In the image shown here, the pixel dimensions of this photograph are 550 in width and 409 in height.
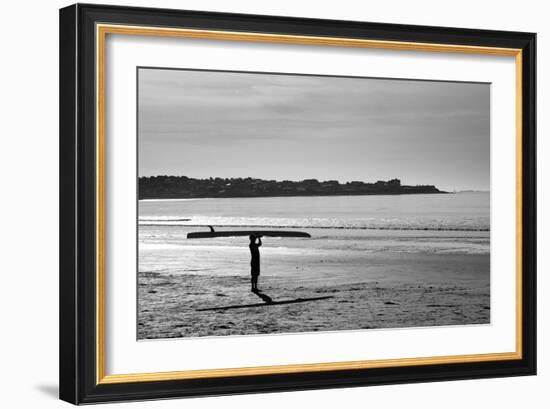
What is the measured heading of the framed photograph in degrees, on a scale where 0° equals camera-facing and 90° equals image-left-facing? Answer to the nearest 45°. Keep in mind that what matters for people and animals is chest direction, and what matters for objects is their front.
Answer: approximately 315°
